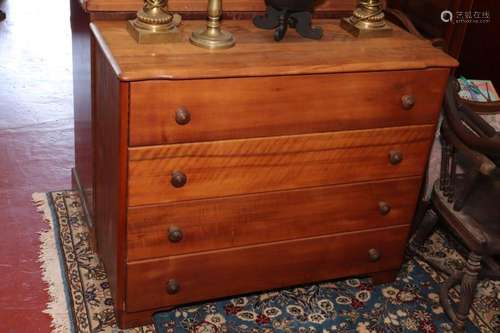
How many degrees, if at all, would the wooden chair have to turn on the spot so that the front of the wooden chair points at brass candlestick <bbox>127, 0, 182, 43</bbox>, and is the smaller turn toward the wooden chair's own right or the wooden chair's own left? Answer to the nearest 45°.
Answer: approximately 90° to the wooden chair's own right

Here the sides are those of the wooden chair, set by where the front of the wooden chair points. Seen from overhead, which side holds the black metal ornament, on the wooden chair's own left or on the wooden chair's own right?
on the wooden chair's own right
